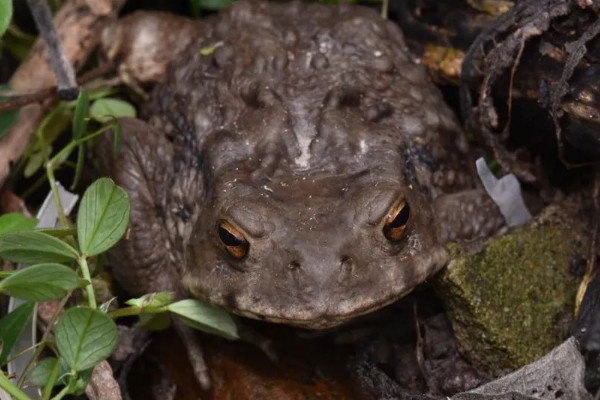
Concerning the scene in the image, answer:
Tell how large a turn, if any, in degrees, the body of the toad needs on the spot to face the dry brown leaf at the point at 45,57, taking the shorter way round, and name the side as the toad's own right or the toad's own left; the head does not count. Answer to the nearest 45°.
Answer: approximately 135° to the toad's own right

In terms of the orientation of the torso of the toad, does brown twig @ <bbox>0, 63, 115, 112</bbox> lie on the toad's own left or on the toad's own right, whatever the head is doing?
on the toad's own right

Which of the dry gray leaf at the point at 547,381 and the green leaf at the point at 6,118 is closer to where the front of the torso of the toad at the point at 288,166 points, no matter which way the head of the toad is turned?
the dry gray leaf

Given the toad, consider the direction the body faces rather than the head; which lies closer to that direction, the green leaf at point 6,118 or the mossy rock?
the mossy rock

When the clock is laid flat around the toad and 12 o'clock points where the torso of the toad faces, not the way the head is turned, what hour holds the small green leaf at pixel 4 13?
The small green leaf is roughly at 3 o'clock from the toad.

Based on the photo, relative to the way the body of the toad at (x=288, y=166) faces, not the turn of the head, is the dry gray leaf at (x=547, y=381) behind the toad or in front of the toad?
in front

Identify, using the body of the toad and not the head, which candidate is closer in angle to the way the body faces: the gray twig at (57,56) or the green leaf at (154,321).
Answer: the green leaf

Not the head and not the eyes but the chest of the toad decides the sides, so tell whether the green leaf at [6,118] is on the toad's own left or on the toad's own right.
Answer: on the toad's own right

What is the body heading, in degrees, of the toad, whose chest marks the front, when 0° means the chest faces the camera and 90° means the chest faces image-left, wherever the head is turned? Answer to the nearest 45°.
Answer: approximately 0°
